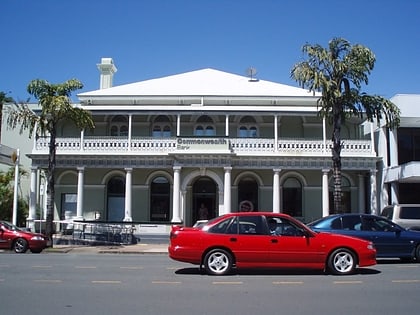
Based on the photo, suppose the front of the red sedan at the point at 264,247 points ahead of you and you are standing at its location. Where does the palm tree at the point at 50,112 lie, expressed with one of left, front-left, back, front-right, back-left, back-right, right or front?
back-left

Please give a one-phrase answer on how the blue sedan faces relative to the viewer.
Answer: facing to the right of the viewer

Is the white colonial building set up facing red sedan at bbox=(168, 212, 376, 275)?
yes

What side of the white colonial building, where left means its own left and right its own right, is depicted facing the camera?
front

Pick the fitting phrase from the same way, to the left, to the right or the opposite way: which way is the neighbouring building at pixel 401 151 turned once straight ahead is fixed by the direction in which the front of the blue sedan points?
to the right

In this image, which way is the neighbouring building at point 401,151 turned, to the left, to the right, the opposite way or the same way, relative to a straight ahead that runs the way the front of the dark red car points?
to the right

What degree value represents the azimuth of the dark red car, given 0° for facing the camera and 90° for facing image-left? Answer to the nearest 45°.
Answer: approximately 315°

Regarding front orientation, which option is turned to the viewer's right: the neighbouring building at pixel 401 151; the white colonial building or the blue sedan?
the blue sedan

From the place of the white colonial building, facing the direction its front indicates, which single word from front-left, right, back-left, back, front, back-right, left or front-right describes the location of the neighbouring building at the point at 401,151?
left

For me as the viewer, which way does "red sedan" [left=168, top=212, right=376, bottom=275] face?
facing to the right of the viewer

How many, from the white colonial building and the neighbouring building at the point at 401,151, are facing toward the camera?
2

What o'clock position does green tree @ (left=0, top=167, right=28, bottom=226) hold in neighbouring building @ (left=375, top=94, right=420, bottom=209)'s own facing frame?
The green tree is roughly at 3 o'clock from the neighbouring building.

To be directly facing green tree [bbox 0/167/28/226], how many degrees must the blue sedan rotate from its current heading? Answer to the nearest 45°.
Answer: approximately 135° to its left

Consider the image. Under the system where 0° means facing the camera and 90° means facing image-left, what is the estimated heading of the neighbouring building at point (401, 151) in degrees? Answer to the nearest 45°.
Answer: approximately 0°

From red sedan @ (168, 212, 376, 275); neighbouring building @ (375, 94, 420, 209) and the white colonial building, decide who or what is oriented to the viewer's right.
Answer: the red sedan

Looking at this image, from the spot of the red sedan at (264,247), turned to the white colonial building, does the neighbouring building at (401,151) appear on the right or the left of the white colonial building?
right
